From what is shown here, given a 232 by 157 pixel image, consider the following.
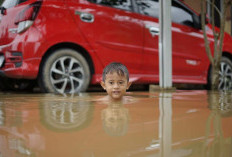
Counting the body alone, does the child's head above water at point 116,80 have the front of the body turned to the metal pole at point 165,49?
no

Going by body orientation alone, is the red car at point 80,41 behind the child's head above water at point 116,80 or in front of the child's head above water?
behind

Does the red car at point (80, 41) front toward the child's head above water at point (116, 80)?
no

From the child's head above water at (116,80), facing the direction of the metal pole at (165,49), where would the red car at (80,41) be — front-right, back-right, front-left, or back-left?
front-left

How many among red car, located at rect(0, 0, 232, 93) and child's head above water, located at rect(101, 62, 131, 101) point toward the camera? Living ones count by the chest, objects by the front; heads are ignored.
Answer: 1

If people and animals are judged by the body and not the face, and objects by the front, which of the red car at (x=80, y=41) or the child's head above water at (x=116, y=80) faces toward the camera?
the child's head above water

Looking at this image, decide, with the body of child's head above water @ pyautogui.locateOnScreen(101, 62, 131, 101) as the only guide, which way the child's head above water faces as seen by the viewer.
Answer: toward the camera
